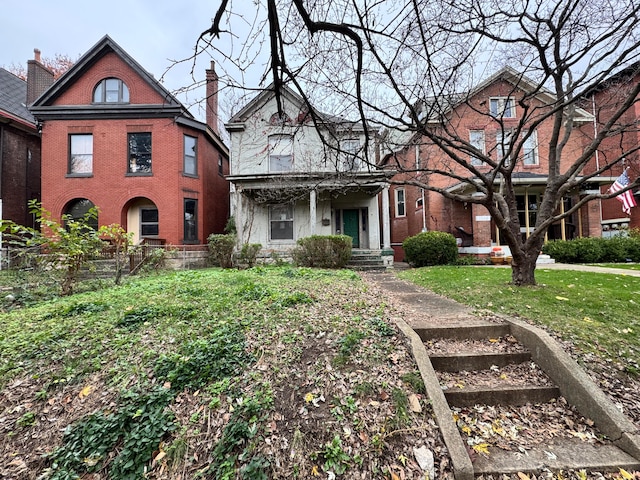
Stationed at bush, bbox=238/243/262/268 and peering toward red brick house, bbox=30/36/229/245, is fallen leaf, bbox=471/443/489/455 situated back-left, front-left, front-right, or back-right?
back-left

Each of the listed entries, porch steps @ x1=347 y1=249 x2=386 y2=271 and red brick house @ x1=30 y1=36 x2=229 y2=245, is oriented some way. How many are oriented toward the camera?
2

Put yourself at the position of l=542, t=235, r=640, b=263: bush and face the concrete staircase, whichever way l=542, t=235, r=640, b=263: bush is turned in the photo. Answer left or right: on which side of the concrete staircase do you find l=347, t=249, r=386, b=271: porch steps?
right

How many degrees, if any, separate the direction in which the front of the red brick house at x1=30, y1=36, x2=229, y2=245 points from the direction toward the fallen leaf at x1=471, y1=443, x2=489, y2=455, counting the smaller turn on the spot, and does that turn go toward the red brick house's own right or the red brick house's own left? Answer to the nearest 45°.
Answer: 0° — it already faces it

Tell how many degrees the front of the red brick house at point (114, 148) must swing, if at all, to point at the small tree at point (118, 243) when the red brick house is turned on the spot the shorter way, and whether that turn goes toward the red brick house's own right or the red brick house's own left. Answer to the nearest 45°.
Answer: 0° — it already faces it

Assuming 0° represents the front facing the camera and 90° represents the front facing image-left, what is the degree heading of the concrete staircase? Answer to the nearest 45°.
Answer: approximately 0°

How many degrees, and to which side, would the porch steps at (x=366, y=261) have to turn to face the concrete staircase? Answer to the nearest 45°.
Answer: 0° — it already faces it

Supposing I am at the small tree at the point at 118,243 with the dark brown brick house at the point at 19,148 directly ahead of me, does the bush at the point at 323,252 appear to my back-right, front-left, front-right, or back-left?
back-right

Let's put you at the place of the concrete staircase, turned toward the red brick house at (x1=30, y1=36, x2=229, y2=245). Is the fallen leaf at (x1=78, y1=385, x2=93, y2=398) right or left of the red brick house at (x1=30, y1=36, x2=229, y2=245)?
left
